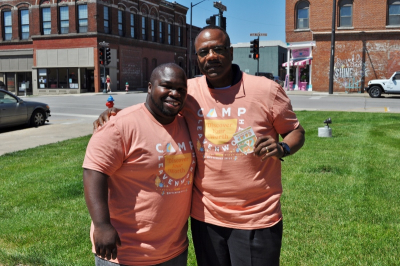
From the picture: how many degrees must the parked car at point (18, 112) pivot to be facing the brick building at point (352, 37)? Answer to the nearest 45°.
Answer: approximately 45° to its left

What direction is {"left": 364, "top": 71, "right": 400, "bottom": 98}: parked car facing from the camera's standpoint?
to the viewer's left

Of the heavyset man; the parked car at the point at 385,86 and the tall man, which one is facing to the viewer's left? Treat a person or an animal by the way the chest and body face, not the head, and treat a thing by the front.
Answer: the parked car

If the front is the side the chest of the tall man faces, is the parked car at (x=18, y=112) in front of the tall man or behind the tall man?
behind

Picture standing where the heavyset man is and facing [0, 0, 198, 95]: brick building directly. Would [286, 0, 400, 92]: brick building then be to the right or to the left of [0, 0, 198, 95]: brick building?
right

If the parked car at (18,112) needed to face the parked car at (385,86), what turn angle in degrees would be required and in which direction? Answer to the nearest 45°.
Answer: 0° — it already faces it

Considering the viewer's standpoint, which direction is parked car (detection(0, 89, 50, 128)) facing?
facing to the right of the viewer

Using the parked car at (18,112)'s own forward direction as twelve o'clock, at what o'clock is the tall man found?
The tall man is roughly at 3 o'clock from the parked car.
